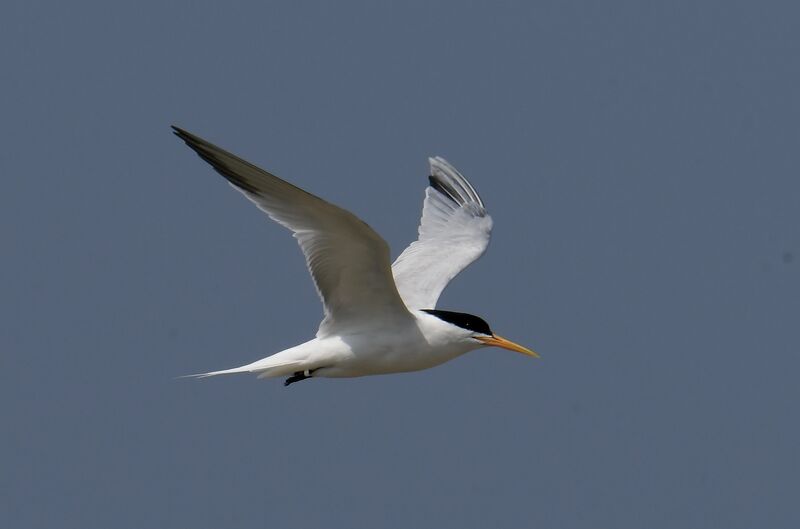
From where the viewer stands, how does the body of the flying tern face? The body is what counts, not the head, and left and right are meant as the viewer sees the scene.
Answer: facing to the right of the viewer
